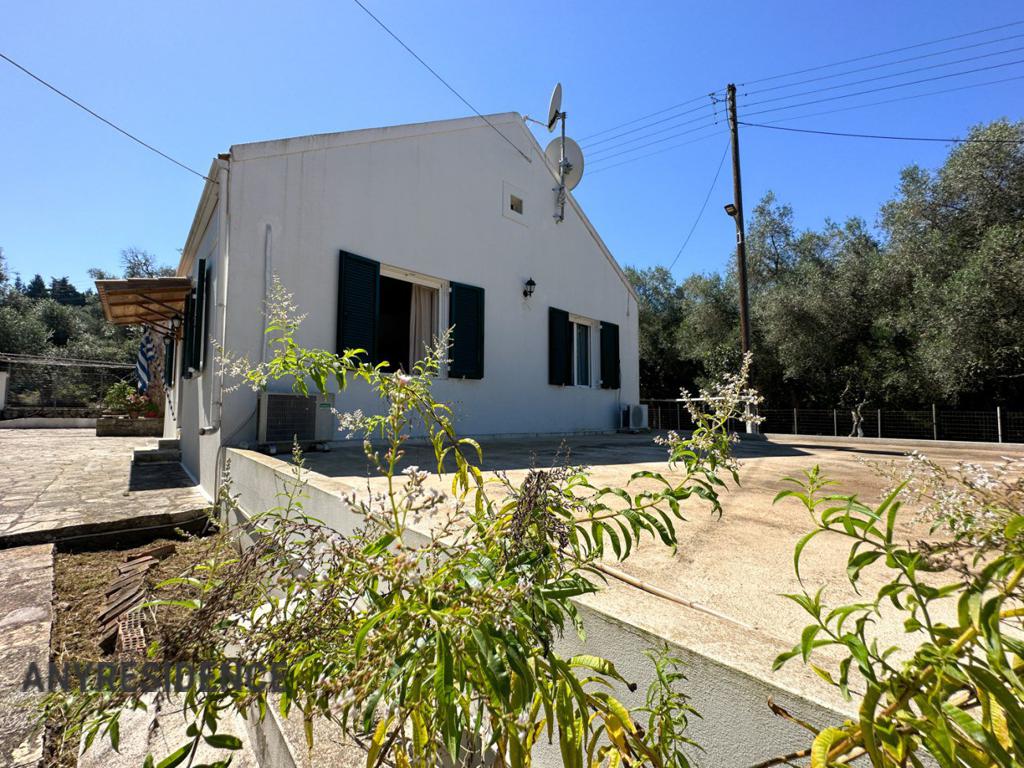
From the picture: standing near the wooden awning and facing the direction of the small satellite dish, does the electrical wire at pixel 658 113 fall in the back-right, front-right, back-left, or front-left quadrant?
front-left

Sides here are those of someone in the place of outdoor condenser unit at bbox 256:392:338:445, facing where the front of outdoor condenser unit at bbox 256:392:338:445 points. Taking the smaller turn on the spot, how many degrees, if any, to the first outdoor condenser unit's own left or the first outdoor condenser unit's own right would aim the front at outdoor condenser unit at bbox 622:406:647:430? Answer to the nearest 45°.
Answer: approximately 90° to the first outdoor condenser unit's own left

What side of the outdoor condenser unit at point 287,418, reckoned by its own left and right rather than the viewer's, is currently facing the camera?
front

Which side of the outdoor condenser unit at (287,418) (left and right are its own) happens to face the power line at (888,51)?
left

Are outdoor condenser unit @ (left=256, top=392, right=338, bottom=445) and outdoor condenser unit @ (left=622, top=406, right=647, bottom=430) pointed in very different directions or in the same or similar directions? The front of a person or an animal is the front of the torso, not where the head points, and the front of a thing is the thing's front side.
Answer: same or similar directions

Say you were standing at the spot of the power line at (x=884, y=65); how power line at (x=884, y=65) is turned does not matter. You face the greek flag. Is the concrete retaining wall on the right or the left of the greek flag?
left

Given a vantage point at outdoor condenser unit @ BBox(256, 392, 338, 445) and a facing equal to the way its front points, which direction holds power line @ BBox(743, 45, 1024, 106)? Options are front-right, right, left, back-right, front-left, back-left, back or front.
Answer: left

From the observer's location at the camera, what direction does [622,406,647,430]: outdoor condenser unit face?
facing the viewer and to the right of the viewer

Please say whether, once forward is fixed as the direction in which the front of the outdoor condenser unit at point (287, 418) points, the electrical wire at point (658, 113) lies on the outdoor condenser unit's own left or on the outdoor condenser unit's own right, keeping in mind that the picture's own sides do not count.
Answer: on the outdoor condenser unit's own left

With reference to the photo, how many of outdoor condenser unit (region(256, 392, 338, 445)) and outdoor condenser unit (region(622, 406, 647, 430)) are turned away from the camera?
0

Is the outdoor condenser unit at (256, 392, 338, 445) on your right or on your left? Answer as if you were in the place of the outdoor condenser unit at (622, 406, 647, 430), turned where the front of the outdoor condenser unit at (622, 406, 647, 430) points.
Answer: on your right

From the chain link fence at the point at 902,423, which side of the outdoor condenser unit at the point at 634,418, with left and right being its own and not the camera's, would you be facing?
left

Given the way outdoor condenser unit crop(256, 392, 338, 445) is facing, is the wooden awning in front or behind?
behind

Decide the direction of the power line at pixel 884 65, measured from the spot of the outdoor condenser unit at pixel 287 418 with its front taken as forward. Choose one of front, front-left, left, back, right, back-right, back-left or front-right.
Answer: left

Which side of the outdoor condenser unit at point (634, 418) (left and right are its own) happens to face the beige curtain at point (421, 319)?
right
